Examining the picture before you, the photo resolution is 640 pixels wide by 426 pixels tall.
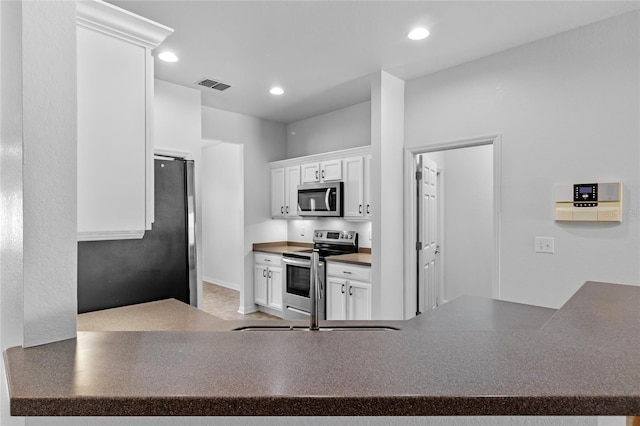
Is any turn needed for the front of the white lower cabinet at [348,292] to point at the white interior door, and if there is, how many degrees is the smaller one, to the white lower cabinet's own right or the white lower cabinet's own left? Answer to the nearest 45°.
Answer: approximately 135° to the white lower cabinet's own left

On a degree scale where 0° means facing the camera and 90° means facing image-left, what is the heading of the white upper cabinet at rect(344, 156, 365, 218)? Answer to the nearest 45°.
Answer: approximately 45°

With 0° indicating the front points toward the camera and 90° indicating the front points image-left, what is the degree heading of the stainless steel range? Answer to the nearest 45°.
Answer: approximately 45°

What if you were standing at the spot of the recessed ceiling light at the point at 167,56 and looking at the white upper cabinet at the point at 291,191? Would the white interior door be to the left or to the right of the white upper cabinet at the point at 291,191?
right

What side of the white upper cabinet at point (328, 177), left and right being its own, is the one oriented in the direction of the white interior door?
left
